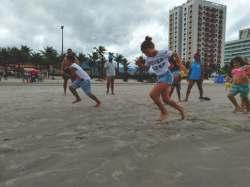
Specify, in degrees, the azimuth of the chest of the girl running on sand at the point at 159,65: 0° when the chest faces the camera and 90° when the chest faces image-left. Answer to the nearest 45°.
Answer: approximately 45°

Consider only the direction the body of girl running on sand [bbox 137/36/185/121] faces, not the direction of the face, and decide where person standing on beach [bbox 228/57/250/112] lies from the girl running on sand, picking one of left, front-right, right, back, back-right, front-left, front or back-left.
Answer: back
